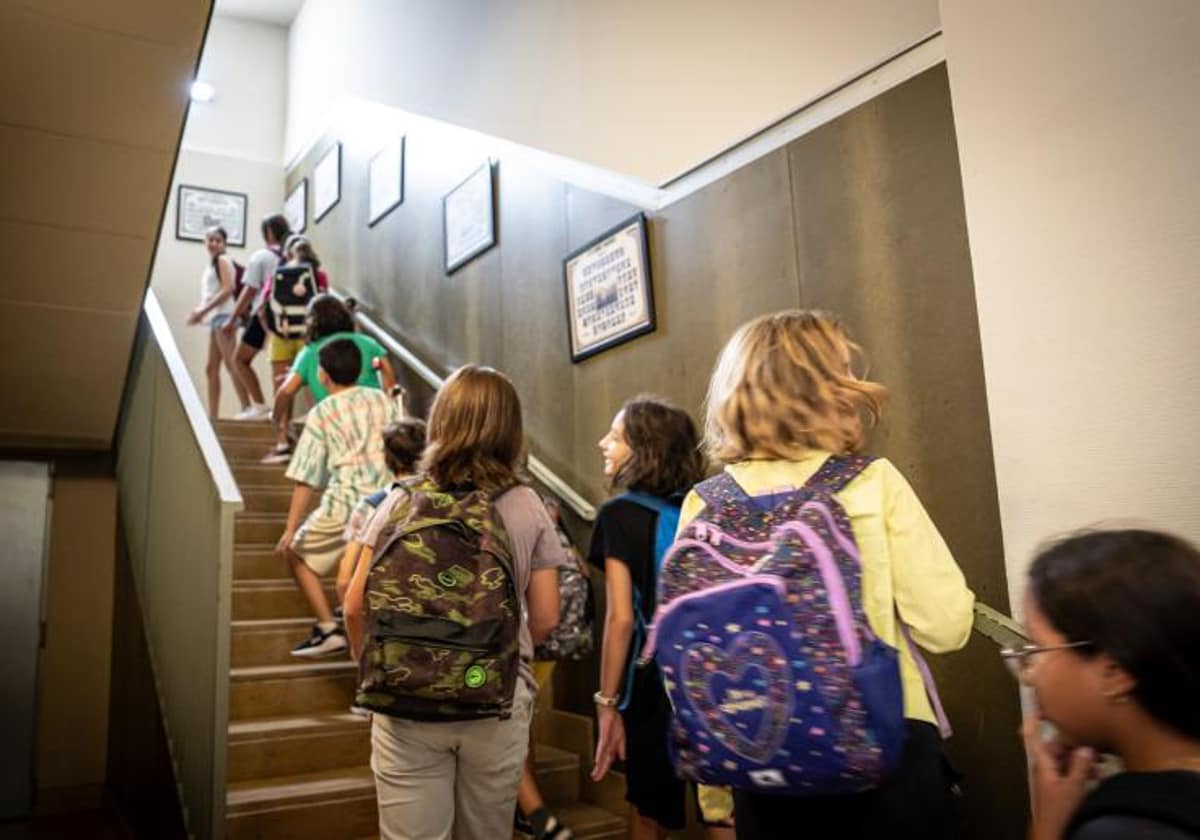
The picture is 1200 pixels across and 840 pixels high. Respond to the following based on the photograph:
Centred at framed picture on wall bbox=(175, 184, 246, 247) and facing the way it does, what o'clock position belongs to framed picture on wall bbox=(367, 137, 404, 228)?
framed picture on wall bbox=(367, 137, 404, 228) is roughly at 11 o'clock from framed picture on wall bbox=(175, 184, 246, 247).

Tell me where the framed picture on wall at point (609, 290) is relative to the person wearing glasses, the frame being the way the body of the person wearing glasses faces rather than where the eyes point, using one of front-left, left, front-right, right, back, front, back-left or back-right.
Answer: front-right

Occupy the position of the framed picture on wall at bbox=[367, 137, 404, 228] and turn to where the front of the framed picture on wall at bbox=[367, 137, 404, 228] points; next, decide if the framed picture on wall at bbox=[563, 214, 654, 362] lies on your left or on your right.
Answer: on your left

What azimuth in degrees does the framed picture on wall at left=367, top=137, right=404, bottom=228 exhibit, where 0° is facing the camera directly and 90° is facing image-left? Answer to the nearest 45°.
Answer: approximately 45°

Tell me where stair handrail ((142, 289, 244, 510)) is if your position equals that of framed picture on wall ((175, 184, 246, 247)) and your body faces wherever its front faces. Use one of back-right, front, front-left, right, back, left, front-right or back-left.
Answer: front

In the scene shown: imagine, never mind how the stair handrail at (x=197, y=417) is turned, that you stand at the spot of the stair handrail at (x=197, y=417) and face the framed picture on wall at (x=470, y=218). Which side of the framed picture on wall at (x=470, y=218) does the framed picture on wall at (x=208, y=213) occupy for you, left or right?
left

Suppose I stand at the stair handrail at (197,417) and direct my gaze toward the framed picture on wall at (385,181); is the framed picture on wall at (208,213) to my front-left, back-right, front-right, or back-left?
front-left

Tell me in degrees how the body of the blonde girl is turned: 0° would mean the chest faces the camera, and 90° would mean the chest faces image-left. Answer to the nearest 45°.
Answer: approximately 180°

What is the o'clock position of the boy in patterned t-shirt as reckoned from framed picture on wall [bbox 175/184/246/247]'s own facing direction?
The boy in patterned t-shirt is roughly at 12 o'clock from the framed picture on wall.

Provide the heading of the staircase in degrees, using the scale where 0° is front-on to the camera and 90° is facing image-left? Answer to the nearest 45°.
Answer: approximately 0°

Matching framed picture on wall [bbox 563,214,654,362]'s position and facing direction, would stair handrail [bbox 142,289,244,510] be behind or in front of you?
in front

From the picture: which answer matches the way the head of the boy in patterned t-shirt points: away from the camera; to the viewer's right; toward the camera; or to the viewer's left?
away from the camera

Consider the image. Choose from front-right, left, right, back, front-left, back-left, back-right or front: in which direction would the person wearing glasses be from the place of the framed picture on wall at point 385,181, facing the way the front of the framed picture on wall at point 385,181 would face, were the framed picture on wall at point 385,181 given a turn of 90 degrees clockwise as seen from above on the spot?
back-left

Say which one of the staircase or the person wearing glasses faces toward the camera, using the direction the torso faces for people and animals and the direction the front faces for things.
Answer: the staircase

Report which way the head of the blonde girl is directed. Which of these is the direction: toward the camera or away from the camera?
away from the camera

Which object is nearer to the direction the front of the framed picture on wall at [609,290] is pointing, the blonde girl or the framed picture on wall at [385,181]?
the blonde girl

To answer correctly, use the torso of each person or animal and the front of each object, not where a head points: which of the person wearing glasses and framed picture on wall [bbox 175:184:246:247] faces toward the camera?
the framed picture on wall

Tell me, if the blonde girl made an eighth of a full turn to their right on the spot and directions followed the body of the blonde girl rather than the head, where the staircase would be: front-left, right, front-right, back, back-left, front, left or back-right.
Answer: left
